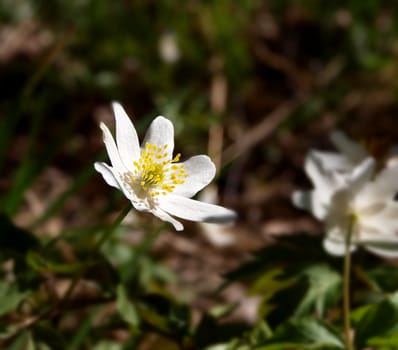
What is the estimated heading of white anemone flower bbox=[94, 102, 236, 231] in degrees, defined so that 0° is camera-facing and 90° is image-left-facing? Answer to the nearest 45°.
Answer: approximately 315°
